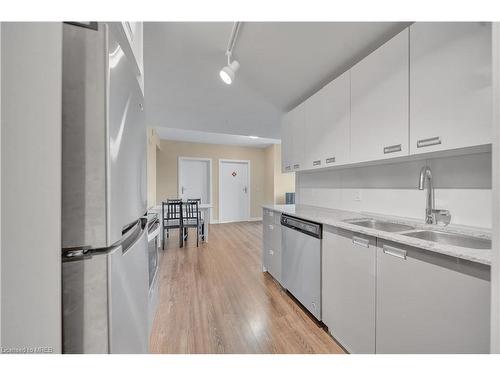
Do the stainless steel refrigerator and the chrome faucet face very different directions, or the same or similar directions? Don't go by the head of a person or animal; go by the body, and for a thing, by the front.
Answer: very different directions

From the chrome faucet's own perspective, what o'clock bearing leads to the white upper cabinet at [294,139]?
The white upper cabinet is roughly at 2 o'clock from the chrome faucet.

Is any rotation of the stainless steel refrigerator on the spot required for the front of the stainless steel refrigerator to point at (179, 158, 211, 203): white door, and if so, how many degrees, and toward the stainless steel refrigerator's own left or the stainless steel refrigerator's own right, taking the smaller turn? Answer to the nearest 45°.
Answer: approximately 90° to the stainless steel refrigerator's own left

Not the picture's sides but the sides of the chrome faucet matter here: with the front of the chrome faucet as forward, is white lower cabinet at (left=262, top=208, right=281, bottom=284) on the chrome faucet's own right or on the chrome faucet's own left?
on the chrome faucet's own right

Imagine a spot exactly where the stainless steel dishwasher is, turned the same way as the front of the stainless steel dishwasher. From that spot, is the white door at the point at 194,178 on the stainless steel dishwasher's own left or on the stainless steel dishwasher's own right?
on the stainless steel dishwasher's own right

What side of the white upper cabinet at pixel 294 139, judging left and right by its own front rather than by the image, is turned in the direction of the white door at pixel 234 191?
right

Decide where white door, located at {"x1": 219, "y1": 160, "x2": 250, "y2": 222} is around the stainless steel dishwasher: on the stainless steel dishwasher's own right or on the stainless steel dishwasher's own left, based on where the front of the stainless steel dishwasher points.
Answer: on the stainless steel dishwasher's own right

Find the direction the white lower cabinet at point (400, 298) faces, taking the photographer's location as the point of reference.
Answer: facing the viewer and to the left of the viewer

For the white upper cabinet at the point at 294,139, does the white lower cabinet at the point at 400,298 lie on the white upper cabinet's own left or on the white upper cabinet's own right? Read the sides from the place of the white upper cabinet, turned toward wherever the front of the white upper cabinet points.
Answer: on the white upper cabinet's own left

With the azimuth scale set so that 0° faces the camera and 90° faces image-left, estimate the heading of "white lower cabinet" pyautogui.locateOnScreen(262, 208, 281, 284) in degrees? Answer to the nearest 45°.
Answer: approximately 45°

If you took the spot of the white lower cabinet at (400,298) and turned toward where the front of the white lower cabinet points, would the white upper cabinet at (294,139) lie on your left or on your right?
on your right

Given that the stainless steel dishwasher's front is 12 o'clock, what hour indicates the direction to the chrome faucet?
The chrome faucet is roughly at 8 o'clock from the stainless steel dishwasher.

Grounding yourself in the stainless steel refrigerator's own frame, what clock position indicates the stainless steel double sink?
The stainless steel double sink is roughly at 11 o'clock from the stainless steel refrigerator.
